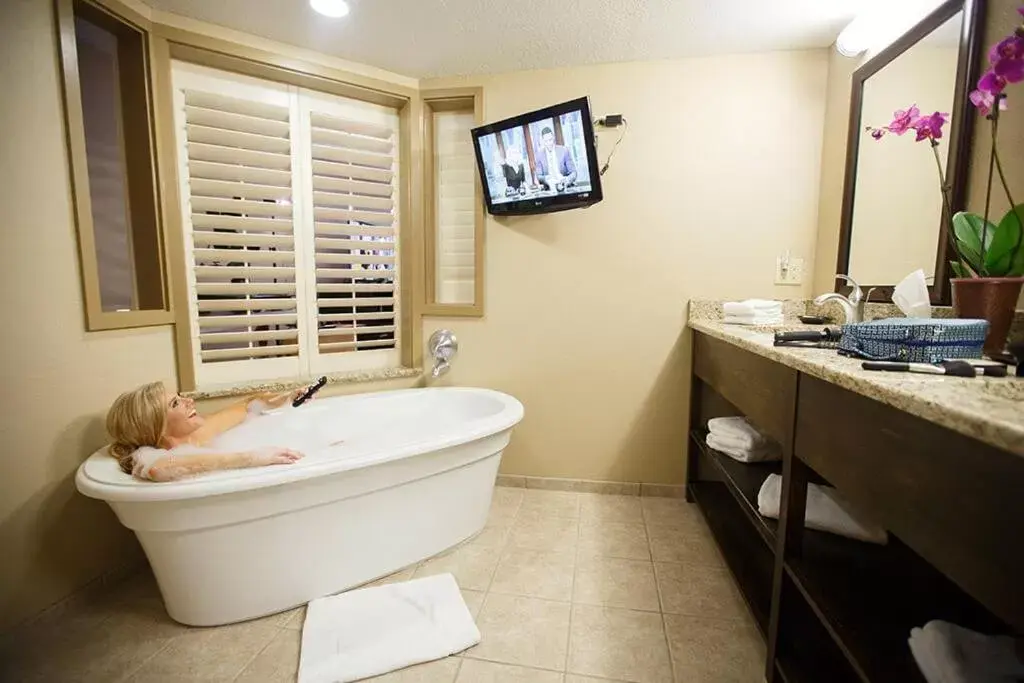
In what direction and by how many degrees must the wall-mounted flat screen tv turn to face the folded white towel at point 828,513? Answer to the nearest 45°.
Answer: approximately 90° to its left

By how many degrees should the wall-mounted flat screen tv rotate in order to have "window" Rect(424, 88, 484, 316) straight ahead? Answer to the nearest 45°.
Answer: approximately 90° to its right

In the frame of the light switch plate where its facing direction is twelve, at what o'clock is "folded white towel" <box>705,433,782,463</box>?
The folded white towel is roughly at 12 o'clock from the light switch plate.

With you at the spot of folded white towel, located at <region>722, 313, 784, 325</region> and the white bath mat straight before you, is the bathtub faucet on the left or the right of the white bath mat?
right

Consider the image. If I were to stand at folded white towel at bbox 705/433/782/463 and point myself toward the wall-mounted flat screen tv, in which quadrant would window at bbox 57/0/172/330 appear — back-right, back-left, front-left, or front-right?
front-left

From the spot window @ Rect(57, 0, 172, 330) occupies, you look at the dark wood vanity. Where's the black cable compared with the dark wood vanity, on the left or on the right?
left

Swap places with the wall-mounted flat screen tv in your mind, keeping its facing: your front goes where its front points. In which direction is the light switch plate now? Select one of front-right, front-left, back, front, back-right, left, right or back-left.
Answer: back-left

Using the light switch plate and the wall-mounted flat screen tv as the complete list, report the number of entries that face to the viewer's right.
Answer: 0

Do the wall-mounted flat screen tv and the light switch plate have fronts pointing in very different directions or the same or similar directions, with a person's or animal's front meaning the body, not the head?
same or similar directions

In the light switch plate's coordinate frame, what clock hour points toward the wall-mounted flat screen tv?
The wall-mounted flat screen tv is roughly at 2 o'clock from the light switch plate.

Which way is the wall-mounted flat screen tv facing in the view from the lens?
facing the viewer and to the left of the viewer

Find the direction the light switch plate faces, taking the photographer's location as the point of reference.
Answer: facing the viewer
